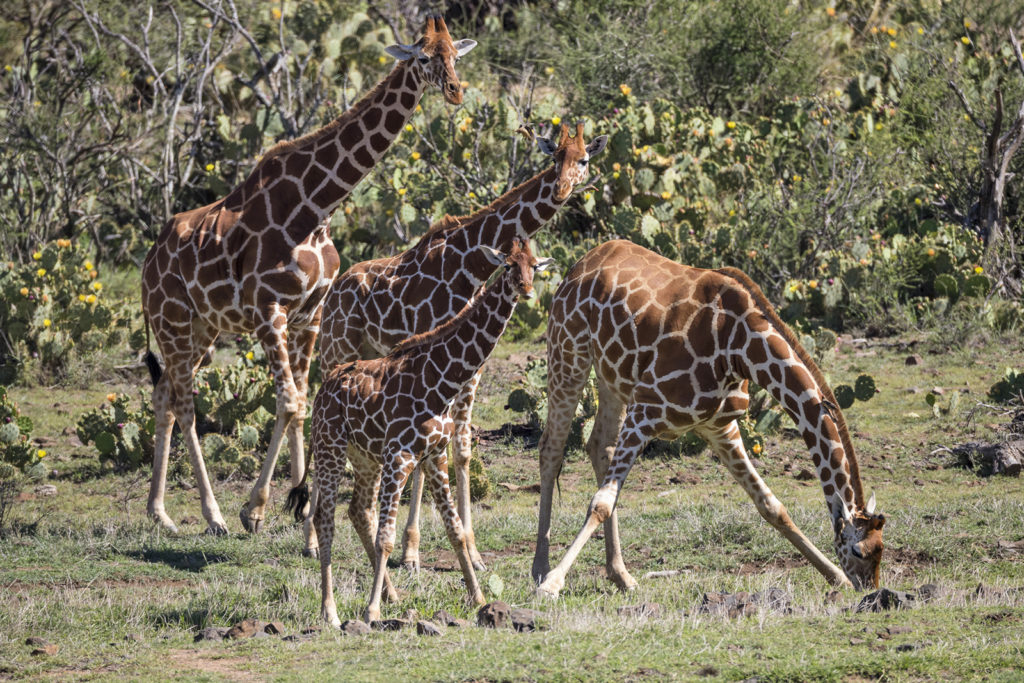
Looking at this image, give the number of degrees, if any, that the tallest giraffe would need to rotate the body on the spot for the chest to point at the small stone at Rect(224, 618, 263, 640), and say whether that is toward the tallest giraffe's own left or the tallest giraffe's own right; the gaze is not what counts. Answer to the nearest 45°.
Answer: approximately 45° to the tallest giraffe's own right

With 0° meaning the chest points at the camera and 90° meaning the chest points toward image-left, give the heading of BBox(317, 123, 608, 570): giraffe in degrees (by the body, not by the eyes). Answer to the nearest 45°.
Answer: approximately 270°

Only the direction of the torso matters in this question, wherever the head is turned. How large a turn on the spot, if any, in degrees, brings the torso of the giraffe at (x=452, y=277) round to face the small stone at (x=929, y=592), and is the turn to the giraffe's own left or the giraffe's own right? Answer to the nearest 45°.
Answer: approximately 45° to the giraffe's own right

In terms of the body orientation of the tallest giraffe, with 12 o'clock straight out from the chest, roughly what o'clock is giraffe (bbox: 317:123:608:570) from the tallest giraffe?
The giraffe is roughly at 12 o'clock from the tallest giraffe.

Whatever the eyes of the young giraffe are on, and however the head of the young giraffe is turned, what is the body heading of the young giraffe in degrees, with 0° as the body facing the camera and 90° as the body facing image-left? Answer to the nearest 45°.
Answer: approximately 315°

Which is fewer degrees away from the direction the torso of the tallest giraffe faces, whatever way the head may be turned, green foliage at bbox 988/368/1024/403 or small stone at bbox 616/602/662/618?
the small stone

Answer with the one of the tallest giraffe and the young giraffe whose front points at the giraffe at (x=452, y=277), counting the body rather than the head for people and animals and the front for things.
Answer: the tallest giraffe

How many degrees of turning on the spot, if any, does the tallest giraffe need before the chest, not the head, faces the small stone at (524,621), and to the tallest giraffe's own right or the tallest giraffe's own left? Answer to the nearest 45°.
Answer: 0° — it already faces it
